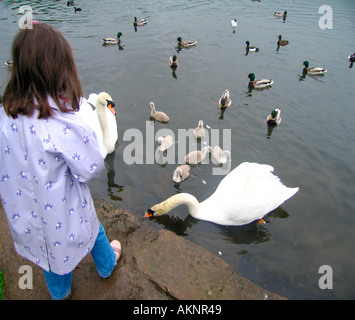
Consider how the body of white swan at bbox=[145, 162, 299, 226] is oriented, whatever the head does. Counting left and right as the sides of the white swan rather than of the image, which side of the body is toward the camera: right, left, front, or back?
left

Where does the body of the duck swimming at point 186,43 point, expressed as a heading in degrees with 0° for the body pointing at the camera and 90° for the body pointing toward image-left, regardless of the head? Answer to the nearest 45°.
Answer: approximately 90°

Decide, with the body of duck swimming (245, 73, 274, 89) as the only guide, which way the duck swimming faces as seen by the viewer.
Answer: to the viewer's left

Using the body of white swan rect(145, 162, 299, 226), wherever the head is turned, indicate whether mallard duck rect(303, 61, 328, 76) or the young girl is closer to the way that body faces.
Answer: the young girl

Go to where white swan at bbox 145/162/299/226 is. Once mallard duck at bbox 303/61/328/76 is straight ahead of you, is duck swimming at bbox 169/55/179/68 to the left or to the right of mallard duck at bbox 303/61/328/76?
left

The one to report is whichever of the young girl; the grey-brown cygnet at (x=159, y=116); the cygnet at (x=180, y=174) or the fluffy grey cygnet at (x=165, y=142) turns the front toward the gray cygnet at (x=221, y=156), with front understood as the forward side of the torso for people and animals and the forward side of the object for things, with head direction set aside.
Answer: the young girl

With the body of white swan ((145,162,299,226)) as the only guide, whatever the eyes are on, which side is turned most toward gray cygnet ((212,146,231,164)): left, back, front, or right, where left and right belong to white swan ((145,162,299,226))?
right

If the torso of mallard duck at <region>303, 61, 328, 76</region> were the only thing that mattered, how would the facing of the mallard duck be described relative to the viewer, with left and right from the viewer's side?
facing to the left of the viewer

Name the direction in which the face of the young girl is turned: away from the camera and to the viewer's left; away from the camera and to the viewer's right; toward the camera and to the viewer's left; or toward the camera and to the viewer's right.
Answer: away from the camera and to the viewer's right

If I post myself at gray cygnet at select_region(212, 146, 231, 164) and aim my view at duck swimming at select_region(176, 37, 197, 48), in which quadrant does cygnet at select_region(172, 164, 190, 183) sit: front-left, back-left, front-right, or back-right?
back-left

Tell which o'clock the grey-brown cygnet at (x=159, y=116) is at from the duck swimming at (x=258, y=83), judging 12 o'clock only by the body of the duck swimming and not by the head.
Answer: The grey-brown cygnet is roughly at 10 o'clock from the duck swimming.
